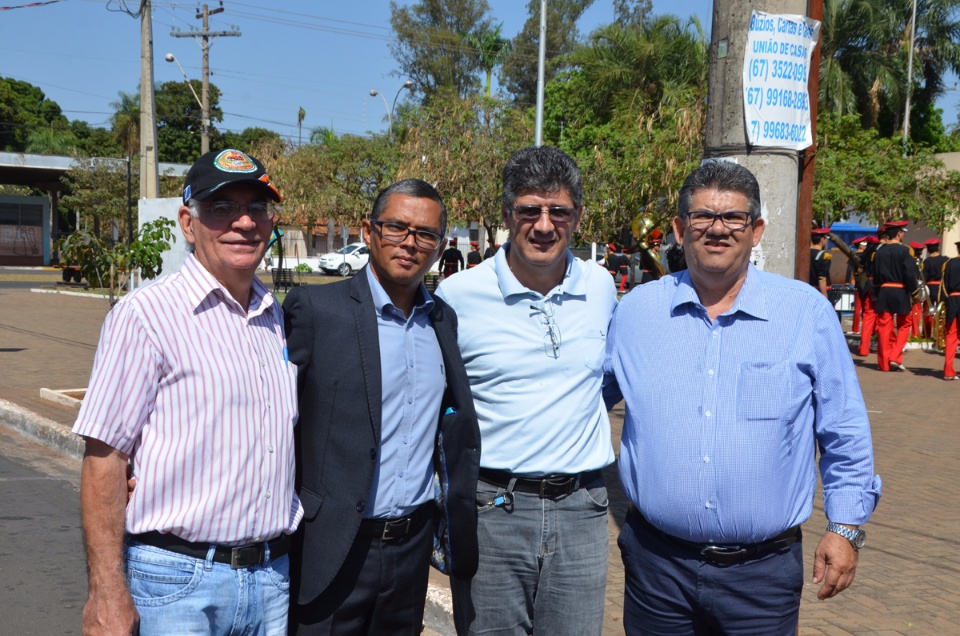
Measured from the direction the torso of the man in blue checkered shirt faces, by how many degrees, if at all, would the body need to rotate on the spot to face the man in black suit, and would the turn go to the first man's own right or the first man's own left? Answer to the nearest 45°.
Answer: approximately 90° to the first man's own right

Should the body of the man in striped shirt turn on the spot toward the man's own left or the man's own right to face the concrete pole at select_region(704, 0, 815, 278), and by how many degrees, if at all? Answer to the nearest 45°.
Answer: approximately 90° to the man's own left

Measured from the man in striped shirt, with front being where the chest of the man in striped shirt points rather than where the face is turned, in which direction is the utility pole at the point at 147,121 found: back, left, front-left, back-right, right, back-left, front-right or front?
back-left

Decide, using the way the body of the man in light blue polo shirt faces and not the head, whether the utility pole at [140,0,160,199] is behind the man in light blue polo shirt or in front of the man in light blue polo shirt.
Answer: behind

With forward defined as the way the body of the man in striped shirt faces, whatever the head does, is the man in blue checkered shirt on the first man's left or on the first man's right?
on the first man's left

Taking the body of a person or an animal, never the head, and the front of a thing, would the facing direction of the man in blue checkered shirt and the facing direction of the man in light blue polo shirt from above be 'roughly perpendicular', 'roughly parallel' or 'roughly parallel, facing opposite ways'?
roughly parallel

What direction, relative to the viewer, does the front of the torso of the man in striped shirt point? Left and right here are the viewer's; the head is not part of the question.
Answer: facing the viewer and to the right of the viewer

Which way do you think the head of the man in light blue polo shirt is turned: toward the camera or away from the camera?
toward the camera

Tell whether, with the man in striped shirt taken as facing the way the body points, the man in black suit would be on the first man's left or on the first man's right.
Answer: on the first man's left

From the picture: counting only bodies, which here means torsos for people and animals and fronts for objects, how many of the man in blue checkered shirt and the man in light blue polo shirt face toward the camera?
2

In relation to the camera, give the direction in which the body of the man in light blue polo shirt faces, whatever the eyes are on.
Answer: toward the camera

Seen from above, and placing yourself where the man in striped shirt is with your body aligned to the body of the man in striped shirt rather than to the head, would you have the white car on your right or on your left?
on your left

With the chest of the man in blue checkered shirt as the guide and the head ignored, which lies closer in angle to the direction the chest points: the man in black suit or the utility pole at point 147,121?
the man in black suit

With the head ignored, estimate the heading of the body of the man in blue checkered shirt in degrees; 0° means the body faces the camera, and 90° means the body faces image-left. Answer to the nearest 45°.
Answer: approximately 0°
